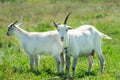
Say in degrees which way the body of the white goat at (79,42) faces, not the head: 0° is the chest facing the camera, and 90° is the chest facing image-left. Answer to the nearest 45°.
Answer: approximately 45°

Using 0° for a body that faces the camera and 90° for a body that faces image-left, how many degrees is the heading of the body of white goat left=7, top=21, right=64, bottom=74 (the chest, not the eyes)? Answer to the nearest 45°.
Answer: approximately 90°
